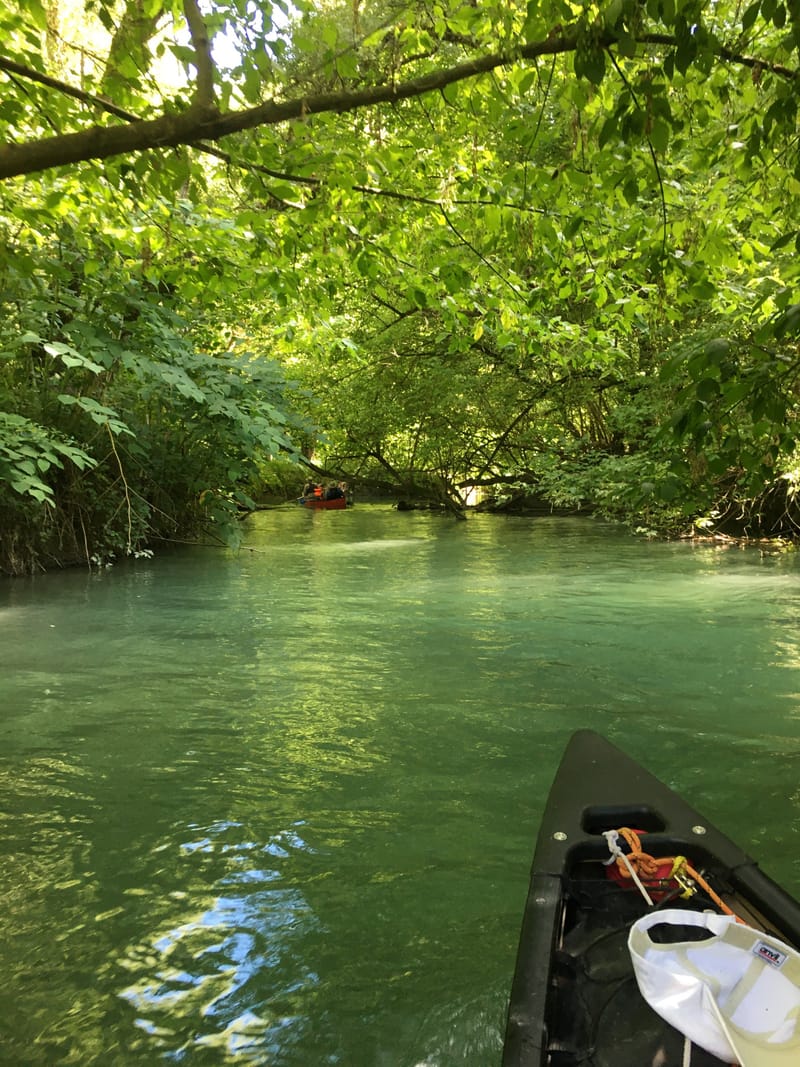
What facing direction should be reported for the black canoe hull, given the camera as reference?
facing away from the viewer

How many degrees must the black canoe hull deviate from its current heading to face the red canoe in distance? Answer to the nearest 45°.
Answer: approximately 45° to its left
